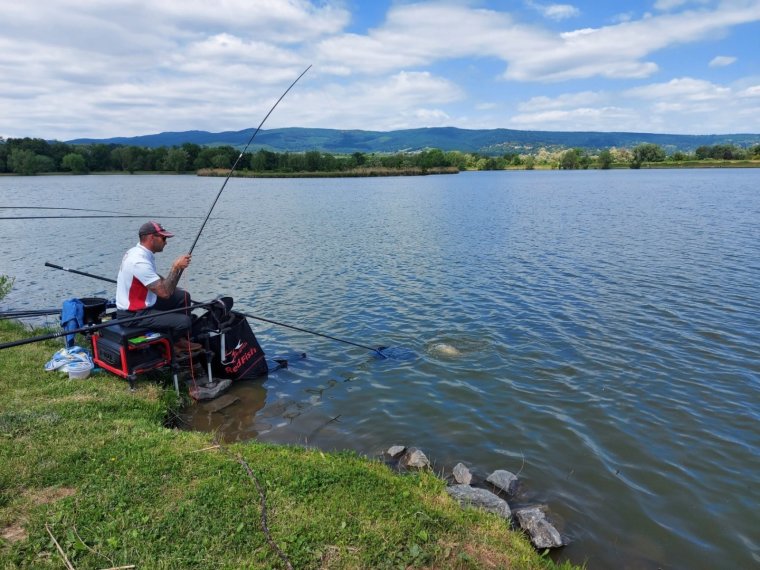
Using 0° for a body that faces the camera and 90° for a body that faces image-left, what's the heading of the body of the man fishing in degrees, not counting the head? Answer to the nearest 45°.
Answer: approximately 270°

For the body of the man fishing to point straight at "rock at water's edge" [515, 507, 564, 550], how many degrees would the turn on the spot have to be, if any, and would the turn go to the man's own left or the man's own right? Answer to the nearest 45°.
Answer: approximately 45° to the man's own right

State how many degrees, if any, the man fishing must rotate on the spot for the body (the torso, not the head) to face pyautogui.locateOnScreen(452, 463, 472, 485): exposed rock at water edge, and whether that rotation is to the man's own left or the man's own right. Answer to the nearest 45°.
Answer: approximately 45° to the man's own right

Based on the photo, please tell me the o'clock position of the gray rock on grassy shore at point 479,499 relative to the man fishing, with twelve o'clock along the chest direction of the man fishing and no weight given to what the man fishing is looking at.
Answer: The gray rock on grassy shore is roughly at 2 o'clock from the man fishing.

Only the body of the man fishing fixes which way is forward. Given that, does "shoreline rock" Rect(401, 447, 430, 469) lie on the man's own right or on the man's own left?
on the man's own right

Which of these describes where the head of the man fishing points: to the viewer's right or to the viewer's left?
to the viewer's right
